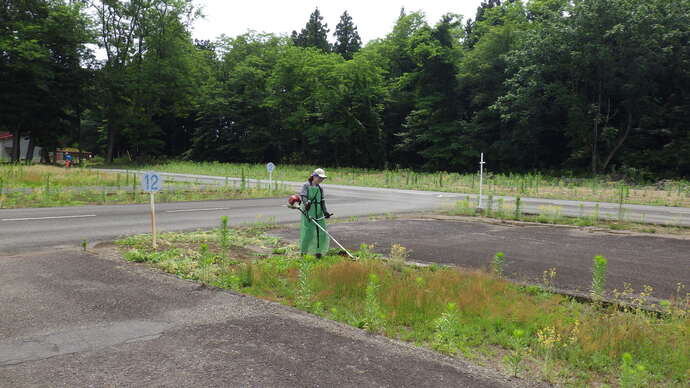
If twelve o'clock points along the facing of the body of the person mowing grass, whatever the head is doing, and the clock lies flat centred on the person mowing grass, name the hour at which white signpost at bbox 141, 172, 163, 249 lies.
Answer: The white signpost is roughly at 5 o'clock from the person mowing grass.
